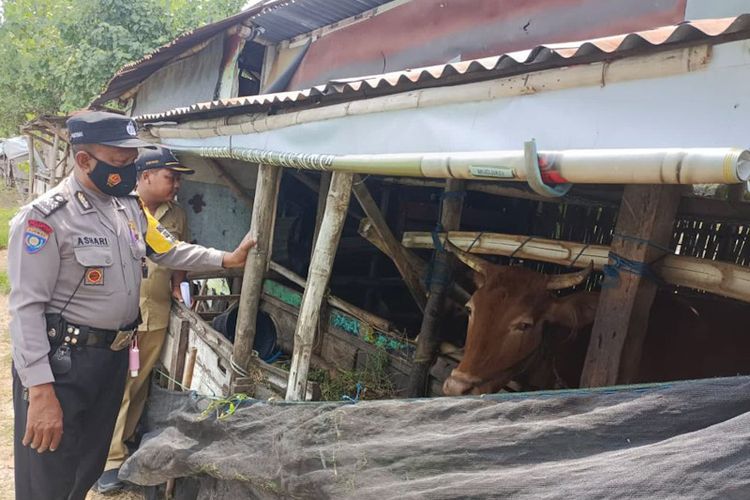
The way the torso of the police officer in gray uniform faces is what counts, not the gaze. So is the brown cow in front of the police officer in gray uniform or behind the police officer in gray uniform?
in front

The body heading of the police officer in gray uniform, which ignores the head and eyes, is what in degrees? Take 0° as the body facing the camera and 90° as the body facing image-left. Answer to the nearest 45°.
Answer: approximately 315°

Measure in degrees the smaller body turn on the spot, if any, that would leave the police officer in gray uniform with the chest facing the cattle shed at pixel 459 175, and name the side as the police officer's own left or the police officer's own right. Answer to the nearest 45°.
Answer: approximately 45° to the police officer's own left

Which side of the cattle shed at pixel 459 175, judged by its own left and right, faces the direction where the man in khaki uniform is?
right

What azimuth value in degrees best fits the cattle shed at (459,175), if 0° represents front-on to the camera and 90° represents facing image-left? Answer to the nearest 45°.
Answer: approximately 45°

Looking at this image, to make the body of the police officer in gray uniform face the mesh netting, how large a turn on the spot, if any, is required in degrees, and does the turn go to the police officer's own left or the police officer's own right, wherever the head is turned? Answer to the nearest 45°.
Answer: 0° — they already face it

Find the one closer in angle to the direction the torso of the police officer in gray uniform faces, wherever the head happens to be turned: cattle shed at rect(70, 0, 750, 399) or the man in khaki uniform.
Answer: the cattle shed

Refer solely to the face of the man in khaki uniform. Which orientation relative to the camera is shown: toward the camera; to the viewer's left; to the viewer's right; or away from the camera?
to the viewer's right

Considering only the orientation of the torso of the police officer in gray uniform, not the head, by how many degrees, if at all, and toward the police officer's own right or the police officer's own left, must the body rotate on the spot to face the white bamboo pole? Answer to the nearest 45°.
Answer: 0° — they already face it

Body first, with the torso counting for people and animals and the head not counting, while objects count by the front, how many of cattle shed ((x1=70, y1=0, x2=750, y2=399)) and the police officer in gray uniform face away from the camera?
0

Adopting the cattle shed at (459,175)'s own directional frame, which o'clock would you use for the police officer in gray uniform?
The police officer in gray uniform is roughly at 1 o'clock from the cattle shed.
